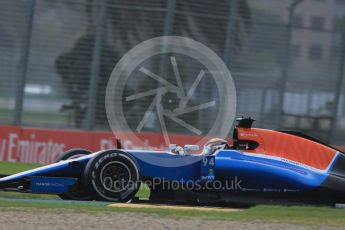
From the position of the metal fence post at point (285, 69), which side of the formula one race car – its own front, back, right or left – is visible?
right

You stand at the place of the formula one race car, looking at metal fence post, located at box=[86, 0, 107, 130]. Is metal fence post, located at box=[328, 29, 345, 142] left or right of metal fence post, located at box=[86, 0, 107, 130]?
right

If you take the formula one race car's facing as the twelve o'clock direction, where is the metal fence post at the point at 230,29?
The metal fence post is roughly at 3 o'clock from the formula one race car.

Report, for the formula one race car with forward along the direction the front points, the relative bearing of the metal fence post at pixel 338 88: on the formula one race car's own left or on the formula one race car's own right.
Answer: on the formula one race car's own right

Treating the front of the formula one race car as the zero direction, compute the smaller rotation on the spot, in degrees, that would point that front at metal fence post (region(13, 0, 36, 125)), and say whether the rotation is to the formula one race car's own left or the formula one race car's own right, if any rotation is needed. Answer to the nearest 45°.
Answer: approximately 45° to the formula one race car's own right

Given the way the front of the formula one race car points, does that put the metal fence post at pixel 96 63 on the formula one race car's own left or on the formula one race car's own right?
on the formula one race car's own right

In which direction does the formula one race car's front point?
to the viewer's left
